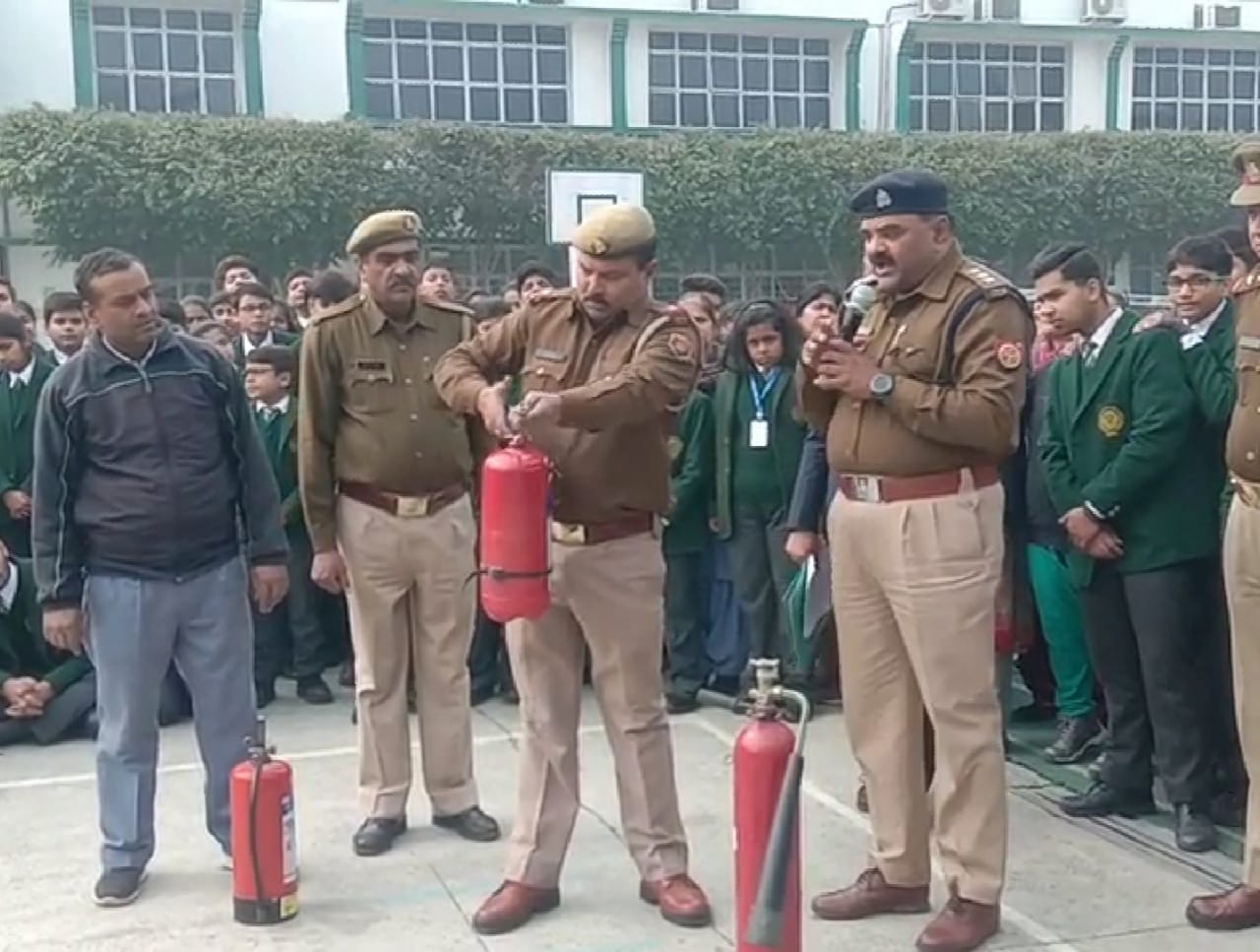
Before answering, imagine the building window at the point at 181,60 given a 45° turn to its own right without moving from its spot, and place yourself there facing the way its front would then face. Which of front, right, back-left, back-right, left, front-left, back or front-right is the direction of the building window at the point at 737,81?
back-left

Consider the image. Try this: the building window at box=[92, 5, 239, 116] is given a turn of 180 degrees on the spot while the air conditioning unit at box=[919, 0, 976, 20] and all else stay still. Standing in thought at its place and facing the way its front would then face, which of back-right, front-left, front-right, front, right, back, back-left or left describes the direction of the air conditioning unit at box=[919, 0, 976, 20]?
right

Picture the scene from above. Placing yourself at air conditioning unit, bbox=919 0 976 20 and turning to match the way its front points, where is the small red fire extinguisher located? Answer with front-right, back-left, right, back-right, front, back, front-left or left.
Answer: front

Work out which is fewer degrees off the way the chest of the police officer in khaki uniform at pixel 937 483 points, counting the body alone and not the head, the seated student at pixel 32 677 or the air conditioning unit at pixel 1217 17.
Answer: the seated student

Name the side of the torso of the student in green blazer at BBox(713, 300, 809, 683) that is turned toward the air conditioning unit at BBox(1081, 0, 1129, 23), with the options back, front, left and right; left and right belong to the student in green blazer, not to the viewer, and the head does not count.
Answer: back

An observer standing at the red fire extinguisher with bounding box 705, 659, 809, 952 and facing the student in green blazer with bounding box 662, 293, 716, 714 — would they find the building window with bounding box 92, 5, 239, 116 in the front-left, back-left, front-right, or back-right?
front-left

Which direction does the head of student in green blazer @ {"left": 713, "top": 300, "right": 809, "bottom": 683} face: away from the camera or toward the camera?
toward the camera

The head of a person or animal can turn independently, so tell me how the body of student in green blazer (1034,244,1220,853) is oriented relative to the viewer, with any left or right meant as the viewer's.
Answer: facing the viewer and to the left of the viewer

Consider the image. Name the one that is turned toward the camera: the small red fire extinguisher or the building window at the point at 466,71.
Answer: the building window

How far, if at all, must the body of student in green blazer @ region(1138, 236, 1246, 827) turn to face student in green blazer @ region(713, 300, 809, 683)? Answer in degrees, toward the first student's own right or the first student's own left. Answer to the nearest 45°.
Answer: approximately 90° to the first student's own right

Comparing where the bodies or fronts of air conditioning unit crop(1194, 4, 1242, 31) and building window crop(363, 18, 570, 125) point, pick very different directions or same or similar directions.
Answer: same or similar directions

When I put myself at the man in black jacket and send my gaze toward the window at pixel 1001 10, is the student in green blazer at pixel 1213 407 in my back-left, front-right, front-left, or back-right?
front-right

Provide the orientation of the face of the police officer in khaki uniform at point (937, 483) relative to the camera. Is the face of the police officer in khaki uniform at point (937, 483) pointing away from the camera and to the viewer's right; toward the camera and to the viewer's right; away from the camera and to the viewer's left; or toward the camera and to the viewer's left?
toward the camera and to the viewer's left

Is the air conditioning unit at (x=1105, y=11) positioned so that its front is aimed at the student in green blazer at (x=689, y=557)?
yes

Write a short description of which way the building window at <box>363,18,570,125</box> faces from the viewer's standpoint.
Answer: facing the viewer

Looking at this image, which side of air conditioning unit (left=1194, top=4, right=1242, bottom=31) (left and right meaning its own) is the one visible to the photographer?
front

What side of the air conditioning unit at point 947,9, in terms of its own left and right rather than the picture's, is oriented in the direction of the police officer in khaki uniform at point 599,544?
front

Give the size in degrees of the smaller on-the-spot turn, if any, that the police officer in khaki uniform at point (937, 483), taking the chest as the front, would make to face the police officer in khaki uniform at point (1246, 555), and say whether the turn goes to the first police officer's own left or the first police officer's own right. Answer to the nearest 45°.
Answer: approximately 135° to the first police officer's own left

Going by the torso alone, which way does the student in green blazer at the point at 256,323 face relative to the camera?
toward the camera

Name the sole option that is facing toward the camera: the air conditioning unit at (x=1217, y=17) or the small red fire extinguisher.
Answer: the air conditioning unit

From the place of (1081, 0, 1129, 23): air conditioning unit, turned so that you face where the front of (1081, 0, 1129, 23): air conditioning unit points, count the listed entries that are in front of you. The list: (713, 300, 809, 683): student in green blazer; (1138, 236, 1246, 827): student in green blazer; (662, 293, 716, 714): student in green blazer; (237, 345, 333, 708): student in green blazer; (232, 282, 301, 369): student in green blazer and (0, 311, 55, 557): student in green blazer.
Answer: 6

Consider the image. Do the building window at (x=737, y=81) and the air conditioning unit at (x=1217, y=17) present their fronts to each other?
no
